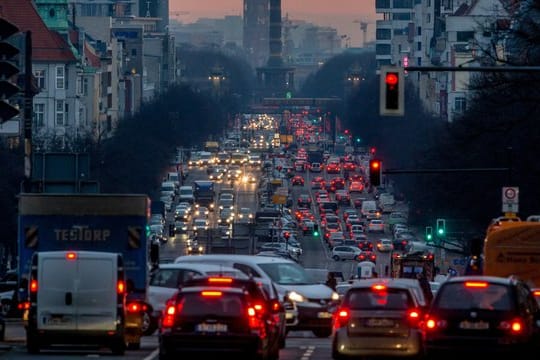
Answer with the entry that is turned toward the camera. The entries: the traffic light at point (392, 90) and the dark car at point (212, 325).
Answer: the traffic light

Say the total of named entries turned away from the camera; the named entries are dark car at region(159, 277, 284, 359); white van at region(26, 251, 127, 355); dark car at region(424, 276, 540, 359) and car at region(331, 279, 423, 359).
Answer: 4

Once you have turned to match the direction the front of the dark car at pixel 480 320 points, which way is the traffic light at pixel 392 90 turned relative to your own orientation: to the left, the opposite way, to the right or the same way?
the opposite way

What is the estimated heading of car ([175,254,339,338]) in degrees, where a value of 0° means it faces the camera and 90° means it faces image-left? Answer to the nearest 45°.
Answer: approximately 315°

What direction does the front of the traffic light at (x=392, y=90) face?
toward the camera

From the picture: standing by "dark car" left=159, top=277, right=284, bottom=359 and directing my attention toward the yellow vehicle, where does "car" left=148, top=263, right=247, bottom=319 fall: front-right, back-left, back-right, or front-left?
front-left

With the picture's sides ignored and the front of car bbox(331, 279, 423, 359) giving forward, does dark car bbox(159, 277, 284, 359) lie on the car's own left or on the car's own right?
on the car's own left

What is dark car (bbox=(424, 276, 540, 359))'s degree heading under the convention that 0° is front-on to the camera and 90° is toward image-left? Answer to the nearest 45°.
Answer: approximately 180°

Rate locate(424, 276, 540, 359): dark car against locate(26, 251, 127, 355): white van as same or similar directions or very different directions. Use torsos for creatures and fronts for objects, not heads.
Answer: same or similar directions

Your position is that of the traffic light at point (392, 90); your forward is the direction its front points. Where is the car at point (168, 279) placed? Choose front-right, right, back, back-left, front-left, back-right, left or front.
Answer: right

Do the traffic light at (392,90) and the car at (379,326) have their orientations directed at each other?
yes

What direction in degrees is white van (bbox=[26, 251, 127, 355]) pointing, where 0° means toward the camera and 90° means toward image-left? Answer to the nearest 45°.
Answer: approximately 180°

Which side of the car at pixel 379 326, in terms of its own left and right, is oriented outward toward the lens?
back
